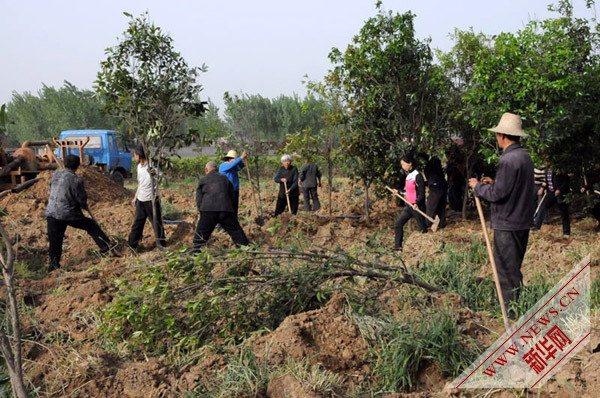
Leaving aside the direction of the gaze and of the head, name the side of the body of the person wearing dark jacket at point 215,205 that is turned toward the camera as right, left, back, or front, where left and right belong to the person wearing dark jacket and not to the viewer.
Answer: back

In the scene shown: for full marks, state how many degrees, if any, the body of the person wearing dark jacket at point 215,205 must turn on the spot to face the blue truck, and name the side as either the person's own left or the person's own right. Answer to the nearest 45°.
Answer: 0° — they already face it

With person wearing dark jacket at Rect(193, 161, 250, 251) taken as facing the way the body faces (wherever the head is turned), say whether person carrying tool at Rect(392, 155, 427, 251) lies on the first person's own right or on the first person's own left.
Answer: on the first person's own right

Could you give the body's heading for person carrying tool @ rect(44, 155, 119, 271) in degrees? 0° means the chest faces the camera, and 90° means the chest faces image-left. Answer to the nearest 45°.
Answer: approximately 225°

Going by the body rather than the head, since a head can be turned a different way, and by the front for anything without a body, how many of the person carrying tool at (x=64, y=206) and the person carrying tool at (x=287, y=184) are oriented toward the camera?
1

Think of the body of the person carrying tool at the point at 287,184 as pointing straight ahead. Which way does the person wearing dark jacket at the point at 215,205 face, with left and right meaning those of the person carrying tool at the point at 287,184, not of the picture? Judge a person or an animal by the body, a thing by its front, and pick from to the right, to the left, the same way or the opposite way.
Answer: the opposite way

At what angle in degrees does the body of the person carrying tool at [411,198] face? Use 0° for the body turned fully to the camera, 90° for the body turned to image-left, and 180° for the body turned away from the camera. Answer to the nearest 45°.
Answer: approximately 45°

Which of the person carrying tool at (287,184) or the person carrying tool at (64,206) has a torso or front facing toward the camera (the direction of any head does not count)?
the person carrying tool at (287,184)

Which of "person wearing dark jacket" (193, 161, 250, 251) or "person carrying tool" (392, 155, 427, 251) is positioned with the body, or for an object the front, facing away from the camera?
"person wearing dark jacket" (193, 161, 250, 251)

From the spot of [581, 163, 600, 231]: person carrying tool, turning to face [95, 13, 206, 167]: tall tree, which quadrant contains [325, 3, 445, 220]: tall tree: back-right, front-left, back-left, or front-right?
front-right

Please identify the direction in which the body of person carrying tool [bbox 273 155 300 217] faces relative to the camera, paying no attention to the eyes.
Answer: toward the camera

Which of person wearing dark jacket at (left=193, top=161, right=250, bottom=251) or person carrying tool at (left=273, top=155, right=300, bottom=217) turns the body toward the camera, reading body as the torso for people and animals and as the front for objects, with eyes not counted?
person carrying tool at (left=273, top=155, right=300, bottom=217)

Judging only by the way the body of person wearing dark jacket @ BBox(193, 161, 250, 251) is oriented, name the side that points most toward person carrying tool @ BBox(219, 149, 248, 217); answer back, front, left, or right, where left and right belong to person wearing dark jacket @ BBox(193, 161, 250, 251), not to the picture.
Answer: front

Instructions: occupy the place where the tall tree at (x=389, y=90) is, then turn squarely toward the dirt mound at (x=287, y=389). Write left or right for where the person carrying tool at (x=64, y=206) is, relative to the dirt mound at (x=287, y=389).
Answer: right

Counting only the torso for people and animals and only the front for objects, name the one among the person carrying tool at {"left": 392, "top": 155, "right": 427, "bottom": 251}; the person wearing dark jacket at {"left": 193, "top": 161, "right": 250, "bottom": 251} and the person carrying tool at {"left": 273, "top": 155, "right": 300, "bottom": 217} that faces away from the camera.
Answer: the person wearing dark jacket at {"left": 193, "top": 161, "right": 250, "bottom": 251}

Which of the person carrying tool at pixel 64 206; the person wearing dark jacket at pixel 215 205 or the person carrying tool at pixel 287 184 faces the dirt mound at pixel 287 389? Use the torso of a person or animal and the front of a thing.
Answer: the person carrying tool at pixel 287 184
